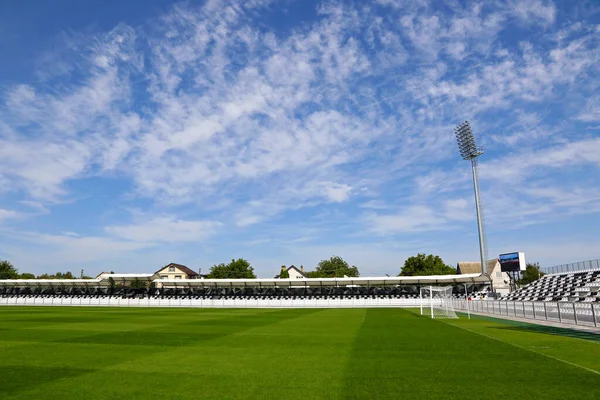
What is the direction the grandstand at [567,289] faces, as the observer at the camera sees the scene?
facing the viewer and to the left of the viewer
